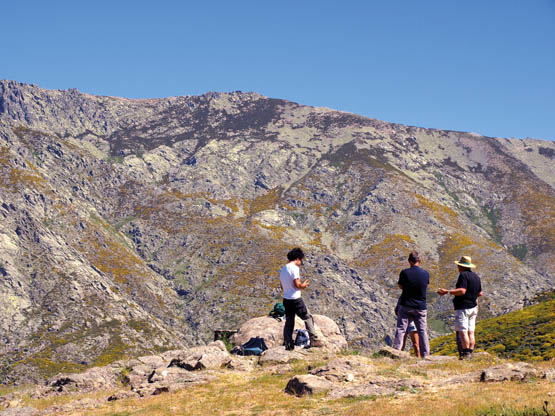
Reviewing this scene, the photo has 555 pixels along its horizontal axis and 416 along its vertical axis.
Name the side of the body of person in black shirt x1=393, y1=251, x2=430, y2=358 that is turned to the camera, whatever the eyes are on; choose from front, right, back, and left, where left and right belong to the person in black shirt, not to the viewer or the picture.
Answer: back

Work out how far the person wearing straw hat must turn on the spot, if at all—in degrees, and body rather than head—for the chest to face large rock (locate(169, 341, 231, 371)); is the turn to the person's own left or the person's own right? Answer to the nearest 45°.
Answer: approximately 45° to the person's own left

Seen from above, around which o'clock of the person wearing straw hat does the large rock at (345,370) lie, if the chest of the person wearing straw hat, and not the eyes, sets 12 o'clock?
The large rock is roughly at 10 o'clock from the person wearing straw hat.

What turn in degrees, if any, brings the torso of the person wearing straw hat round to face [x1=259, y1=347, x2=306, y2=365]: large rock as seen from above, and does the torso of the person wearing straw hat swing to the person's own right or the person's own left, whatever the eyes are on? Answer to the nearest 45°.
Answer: approximately 45° to the person's own left

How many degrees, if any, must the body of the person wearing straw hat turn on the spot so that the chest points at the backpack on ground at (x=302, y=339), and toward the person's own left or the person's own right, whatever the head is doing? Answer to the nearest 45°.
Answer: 0° — they already face it

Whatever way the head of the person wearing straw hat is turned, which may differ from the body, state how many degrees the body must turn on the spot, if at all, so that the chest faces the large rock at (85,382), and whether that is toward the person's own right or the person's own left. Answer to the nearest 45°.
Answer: approximately 45° to the person's own left

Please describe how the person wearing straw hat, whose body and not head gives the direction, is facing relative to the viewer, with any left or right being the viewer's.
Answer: facing away from the viewer and to the left of the viewer

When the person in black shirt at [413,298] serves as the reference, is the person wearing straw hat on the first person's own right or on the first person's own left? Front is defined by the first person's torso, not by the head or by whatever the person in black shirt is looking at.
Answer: on the first person's own right

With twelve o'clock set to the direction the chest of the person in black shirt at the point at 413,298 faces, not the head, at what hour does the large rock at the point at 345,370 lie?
The large rock is roughly at 8 o'clock from the person in black shirt.
